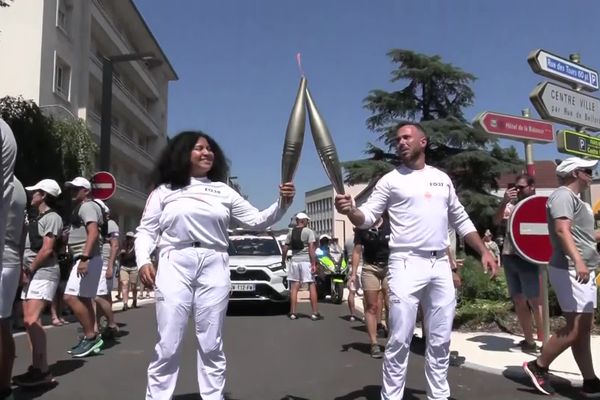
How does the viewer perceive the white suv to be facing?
facing the viewer

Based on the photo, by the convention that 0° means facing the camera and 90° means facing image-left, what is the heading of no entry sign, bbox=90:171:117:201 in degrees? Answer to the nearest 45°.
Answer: approximately 0°

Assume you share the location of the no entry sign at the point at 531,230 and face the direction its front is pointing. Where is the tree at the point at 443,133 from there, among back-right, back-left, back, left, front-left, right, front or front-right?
back

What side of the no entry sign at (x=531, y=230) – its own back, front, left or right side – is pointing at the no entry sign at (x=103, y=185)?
right

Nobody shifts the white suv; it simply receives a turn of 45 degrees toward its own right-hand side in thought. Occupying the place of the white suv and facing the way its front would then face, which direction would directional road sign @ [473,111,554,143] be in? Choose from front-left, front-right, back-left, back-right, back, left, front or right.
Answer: left

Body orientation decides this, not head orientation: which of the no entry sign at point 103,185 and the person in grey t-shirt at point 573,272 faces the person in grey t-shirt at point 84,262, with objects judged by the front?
the no entry sign
